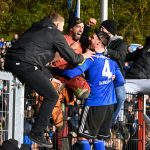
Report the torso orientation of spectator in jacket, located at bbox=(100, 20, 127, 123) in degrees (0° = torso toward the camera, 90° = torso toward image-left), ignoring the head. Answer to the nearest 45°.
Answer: approximately 90°
